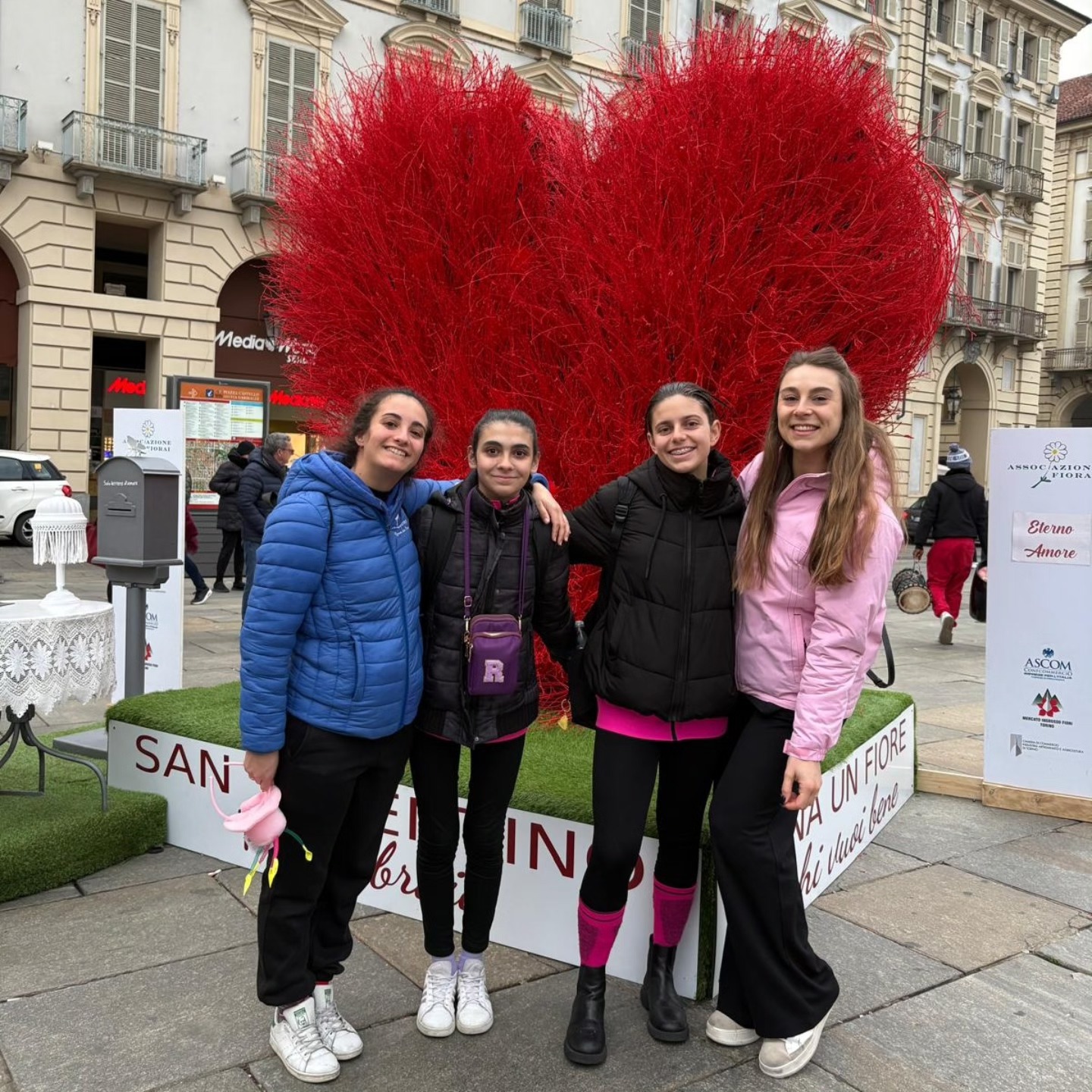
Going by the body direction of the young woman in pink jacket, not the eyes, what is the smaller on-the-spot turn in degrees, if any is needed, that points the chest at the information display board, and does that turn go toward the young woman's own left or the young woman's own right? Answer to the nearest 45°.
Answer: approximately 90° to the young woman's own right

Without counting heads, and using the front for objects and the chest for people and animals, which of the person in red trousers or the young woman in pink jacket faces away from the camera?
the person in red trousers

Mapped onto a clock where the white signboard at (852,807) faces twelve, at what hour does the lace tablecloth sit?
The lace tablecloth is roughly at 4 o'clock from the white signboard.

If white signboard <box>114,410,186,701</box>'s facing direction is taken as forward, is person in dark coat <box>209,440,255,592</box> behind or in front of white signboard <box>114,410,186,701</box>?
behind

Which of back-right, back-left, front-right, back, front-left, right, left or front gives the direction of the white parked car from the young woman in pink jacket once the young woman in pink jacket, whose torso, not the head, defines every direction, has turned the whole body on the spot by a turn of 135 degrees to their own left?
back-left

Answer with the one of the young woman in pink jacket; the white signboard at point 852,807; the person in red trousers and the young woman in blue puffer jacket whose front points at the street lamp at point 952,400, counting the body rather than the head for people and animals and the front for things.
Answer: the person in red trousers

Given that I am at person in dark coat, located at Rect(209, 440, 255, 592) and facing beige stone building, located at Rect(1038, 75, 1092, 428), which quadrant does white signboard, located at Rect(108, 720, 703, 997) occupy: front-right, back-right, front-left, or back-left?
back-right

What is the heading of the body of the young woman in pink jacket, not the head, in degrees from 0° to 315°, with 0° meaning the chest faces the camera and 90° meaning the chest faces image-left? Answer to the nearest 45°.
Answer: approximately 45°

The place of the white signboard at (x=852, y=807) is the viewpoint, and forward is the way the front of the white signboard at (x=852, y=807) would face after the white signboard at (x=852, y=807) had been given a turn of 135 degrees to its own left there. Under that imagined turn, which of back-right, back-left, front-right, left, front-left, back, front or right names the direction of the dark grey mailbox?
left

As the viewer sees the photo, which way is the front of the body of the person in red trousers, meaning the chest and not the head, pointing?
away from the camera

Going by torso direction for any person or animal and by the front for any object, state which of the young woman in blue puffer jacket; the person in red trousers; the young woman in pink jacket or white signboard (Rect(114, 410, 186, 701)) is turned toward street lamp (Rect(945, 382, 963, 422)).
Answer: the person in red trousers

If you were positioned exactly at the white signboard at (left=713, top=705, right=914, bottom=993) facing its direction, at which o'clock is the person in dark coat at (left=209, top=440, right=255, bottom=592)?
The person in dark coat is roughly at 6 o'clock from the white signboard.
